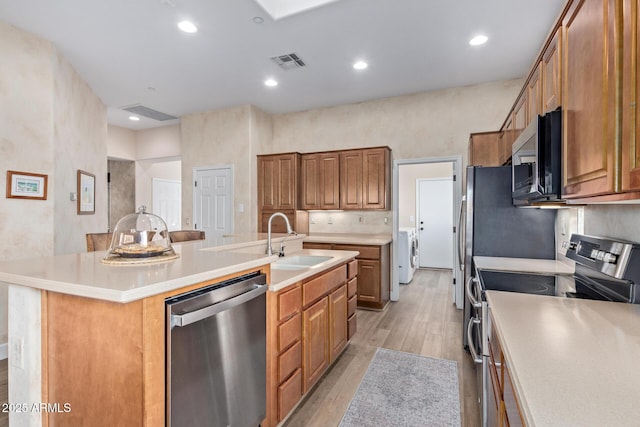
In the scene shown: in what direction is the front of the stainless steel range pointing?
to the viewer's left

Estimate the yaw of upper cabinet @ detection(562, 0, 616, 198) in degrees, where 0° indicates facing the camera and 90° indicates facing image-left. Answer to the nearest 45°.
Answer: approximately 90°

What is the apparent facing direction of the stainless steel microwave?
to the viewer's left

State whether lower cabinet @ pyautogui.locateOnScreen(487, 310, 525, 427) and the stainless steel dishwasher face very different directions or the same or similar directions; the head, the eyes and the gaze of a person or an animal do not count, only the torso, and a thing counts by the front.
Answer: very different directions

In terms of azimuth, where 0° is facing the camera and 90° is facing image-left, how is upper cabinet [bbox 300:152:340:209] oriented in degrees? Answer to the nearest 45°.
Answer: approximately 0°

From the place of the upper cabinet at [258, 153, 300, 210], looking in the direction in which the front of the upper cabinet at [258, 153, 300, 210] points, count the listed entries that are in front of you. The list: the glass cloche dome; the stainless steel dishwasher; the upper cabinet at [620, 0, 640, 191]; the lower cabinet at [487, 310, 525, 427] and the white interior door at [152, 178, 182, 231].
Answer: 4

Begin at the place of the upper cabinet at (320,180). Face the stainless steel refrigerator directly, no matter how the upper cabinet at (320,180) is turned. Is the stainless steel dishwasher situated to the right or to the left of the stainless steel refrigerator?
right

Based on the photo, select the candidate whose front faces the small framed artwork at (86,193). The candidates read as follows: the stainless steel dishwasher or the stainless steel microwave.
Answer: the stainless steel microwave

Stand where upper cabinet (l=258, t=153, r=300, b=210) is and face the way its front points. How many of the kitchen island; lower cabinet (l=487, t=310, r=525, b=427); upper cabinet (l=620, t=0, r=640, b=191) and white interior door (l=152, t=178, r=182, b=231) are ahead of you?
3

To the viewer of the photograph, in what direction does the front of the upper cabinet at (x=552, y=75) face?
facing to the left of the viewer

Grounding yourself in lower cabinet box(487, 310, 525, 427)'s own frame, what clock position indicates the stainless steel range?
The stainless steel range is roughly at 4 o'clock from the lower cabinet.

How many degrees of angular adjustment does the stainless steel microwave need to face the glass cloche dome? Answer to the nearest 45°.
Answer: approximately 45° to its left
